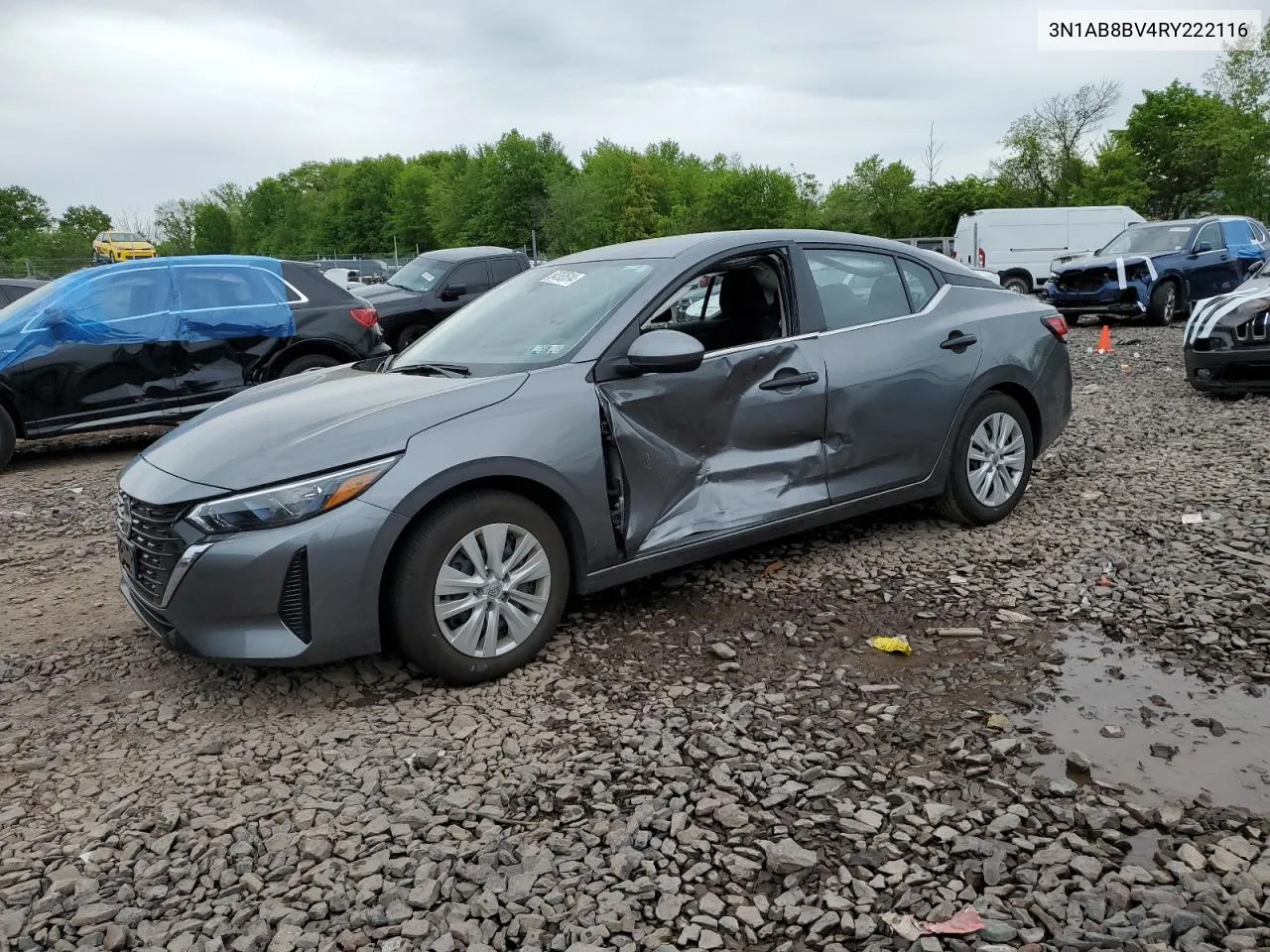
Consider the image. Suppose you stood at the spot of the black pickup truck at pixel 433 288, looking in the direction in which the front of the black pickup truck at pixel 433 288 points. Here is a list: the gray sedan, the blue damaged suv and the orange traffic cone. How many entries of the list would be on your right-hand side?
0

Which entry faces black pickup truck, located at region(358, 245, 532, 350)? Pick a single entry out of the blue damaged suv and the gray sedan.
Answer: the blue damaged suv

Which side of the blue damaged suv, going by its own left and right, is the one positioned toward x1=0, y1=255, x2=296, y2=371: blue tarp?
front

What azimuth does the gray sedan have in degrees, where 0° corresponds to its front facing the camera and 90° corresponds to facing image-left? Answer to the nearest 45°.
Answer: approximately 45°

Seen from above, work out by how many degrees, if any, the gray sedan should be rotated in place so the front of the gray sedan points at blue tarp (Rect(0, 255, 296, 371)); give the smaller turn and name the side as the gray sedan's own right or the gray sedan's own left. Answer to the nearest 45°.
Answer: approximately 90° to the gray sedan's own right

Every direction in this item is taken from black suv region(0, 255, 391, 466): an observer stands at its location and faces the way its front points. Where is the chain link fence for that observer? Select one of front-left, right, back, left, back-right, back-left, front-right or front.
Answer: right

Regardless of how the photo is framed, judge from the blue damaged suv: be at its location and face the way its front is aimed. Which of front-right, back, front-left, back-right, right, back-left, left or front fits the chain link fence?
front-right

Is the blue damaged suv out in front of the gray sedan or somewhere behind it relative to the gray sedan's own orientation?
behind

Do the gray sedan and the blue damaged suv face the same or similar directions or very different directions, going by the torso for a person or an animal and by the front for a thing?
same or similar directions

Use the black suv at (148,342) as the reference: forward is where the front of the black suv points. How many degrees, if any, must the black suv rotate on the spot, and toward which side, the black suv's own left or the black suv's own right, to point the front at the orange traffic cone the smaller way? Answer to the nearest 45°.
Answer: approximately 180°

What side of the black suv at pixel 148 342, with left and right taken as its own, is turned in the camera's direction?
left

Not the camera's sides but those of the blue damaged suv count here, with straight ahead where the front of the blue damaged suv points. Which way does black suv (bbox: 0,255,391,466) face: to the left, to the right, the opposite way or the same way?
the same way

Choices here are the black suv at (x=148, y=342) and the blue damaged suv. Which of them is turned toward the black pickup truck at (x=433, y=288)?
the blue damaged suv

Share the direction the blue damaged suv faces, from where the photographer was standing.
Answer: facing the viewer and to the left of the viewer

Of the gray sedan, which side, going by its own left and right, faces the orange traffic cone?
back

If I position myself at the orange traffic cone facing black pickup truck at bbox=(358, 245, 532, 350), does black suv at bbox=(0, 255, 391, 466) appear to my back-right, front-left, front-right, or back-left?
front-left

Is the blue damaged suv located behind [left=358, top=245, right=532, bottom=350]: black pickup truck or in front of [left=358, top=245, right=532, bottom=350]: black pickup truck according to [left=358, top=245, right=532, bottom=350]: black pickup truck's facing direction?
behind

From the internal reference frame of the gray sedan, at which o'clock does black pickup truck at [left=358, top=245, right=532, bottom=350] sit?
The black pickup truck is roughly at 4 o'clock from the gray sedan.
